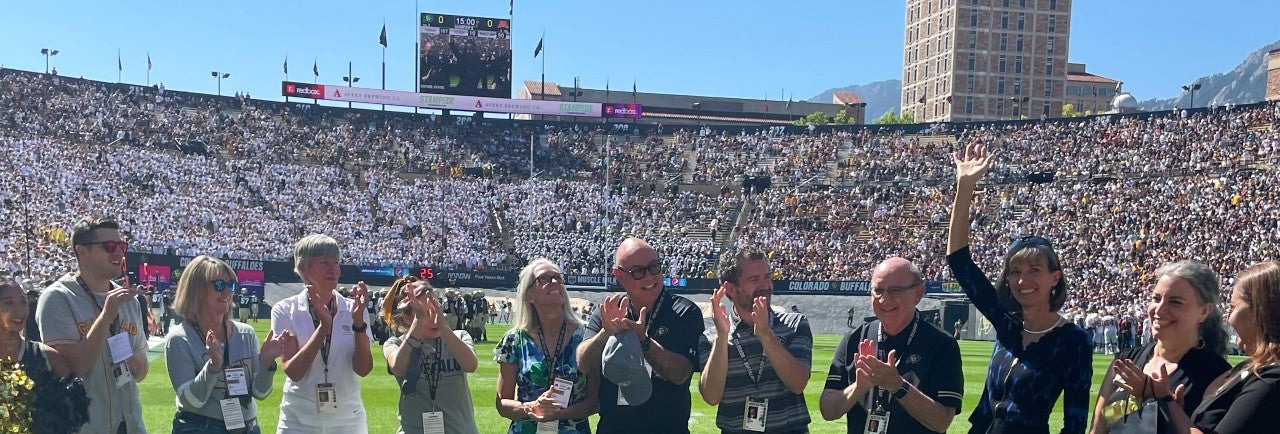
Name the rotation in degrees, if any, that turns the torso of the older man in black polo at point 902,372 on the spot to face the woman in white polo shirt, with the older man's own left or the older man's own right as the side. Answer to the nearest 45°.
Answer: approximately 45° to the older man's own right

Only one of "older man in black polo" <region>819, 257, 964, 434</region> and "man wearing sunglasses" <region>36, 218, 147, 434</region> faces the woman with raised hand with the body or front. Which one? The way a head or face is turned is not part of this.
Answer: the man wearing sunglasses

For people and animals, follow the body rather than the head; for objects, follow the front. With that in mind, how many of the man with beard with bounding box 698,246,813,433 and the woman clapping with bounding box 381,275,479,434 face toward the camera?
2

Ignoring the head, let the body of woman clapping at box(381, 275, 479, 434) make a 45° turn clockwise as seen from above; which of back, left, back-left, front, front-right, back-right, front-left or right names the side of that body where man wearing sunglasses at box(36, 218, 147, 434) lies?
front-right

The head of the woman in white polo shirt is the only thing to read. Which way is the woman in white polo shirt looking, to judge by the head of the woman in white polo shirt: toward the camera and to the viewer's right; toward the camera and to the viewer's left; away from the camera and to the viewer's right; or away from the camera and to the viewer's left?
toward the camera and to the viewer's right

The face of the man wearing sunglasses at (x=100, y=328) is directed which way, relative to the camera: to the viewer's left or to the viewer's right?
to the viewer's right

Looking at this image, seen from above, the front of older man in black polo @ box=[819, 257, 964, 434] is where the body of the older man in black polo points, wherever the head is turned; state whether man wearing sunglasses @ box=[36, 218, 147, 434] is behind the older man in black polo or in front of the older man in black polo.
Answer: in front

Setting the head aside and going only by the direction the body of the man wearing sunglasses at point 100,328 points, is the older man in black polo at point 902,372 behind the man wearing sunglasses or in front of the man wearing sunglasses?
in front

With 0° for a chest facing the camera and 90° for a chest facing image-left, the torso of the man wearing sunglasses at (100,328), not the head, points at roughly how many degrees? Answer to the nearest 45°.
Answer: approximately 315°
